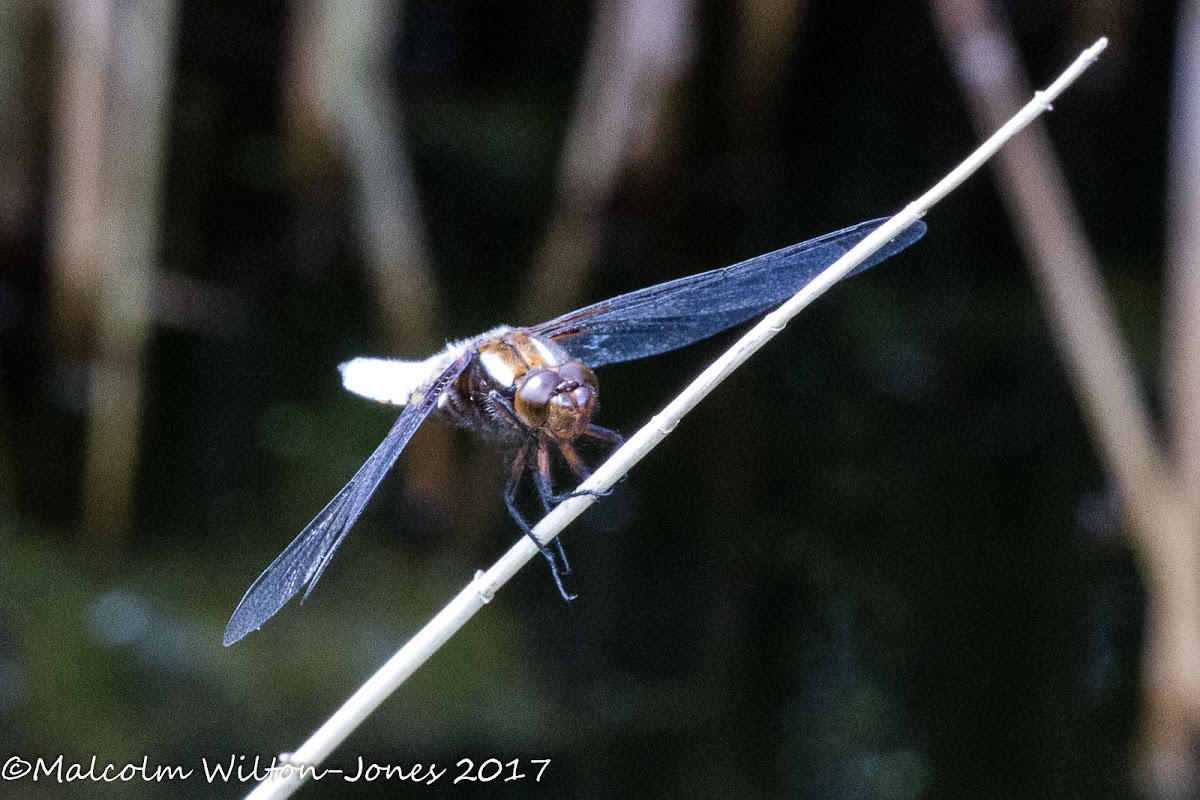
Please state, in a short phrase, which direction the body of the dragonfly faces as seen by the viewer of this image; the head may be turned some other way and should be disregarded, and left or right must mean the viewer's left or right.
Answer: facing the viewer and to the right of the viewer
